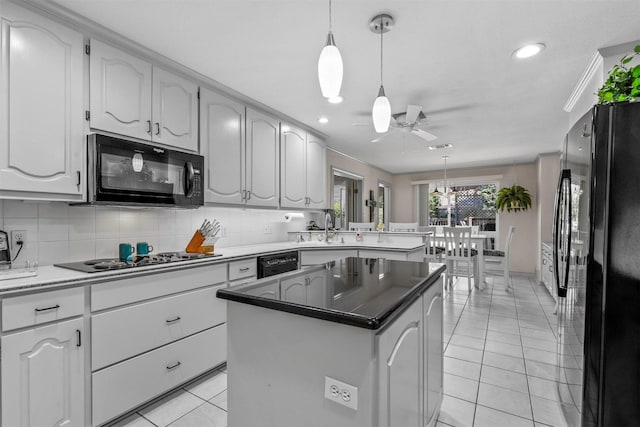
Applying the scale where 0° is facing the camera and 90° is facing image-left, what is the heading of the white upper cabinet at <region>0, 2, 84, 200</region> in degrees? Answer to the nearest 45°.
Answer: approximately 315°

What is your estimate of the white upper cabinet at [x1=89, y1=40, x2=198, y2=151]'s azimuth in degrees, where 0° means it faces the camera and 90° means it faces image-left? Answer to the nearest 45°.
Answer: approximately 315°

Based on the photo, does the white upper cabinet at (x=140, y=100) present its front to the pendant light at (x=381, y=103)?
yes

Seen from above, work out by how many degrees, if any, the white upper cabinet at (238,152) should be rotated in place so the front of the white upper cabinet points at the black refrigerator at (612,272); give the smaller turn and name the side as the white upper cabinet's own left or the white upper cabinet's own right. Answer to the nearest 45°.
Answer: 0° — it already faces it

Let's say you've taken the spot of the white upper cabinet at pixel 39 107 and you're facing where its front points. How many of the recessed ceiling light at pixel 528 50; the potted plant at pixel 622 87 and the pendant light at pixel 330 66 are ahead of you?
3

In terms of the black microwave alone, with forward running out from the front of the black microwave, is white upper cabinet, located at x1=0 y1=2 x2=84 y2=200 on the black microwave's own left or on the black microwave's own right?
on the black microwave's own right

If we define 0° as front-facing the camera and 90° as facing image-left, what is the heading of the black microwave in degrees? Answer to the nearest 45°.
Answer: approximately 315°
